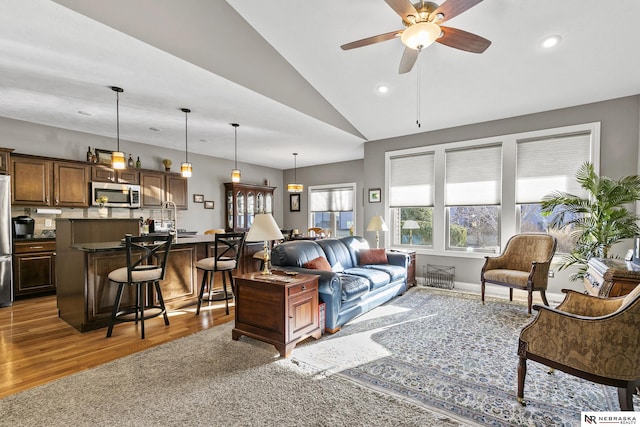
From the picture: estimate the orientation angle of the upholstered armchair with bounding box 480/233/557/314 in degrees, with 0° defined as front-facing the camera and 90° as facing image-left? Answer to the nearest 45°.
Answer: approximately 45°

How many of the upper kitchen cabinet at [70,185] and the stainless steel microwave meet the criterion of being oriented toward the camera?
2

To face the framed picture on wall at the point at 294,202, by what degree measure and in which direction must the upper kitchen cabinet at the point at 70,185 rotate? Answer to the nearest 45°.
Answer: approximately 90° to its left

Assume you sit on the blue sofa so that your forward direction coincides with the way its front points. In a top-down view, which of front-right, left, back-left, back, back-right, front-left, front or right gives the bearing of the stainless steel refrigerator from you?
back-right

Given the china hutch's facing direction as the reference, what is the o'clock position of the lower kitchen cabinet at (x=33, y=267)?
The lower kitchen cabinet is roughly at 3 o'clock from the china hutch.

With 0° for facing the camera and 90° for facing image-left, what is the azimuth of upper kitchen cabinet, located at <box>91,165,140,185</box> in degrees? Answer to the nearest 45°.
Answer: approximately 0°

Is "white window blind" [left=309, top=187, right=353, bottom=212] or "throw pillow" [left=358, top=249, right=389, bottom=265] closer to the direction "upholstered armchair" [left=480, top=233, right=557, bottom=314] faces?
the throw pillow

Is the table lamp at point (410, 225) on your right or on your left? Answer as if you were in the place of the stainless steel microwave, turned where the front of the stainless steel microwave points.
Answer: on your left

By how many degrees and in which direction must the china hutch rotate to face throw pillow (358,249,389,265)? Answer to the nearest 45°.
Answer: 0° — it already faces it

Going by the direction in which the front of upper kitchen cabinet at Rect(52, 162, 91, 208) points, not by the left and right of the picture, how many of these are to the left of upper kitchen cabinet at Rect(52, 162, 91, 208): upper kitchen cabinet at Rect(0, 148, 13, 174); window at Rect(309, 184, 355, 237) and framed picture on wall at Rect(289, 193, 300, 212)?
2
